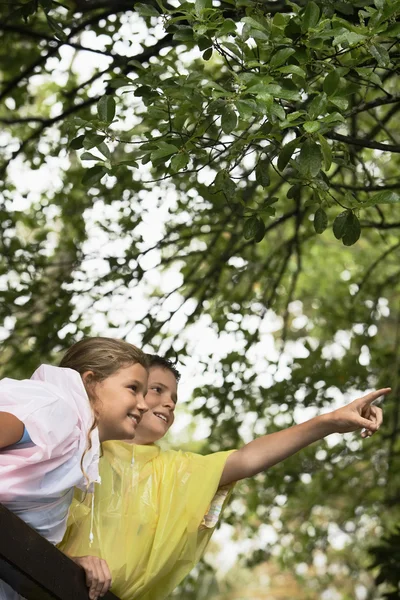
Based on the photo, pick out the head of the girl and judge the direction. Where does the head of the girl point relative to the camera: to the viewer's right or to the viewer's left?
to the viewer's right

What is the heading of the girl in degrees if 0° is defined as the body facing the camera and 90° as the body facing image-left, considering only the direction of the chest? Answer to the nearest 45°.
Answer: approximately 270°
